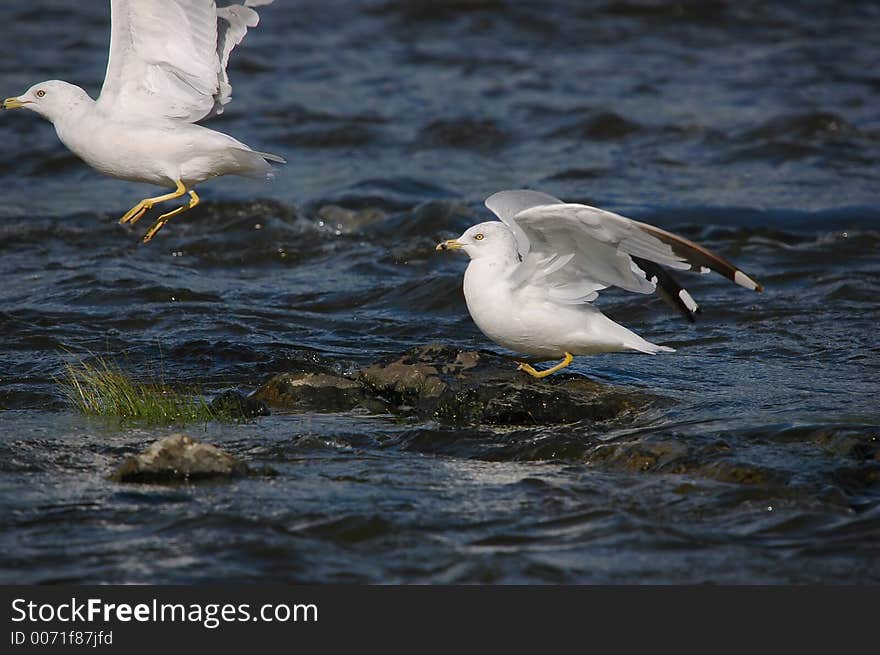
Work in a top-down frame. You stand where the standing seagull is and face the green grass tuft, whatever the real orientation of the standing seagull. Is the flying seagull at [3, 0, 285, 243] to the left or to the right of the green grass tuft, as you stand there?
right

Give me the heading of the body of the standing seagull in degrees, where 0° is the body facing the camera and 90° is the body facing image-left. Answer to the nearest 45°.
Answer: approximately 90°

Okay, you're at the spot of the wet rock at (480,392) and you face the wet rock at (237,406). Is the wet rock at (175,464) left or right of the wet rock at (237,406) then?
left

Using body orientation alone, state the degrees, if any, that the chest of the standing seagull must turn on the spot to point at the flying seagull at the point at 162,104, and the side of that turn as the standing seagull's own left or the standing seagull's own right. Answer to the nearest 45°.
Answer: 0° — it already faces it

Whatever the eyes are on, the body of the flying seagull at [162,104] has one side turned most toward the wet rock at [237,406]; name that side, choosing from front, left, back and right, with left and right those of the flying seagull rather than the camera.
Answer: left

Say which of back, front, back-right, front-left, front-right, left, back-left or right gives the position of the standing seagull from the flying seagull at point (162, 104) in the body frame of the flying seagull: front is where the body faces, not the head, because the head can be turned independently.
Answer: back-left

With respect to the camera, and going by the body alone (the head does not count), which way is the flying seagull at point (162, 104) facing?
to the viewer's left

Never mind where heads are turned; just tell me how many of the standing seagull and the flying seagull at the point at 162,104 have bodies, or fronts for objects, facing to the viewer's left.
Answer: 2

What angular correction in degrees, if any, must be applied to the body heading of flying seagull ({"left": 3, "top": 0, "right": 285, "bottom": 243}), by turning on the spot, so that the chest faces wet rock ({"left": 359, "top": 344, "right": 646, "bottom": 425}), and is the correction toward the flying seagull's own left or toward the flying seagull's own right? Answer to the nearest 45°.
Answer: approximately 135° to the flying seagull's own left

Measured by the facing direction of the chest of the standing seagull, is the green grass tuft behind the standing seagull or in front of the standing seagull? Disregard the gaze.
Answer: in front
